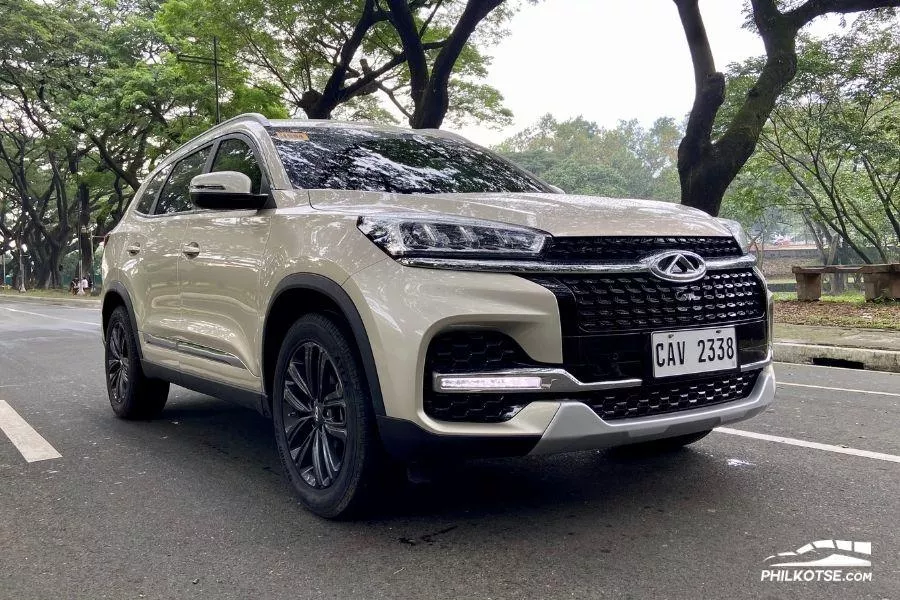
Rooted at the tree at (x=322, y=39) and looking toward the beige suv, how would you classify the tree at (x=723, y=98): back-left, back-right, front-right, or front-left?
front-left

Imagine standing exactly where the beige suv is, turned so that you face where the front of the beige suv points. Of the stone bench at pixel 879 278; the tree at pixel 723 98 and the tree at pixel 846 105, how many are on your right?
0

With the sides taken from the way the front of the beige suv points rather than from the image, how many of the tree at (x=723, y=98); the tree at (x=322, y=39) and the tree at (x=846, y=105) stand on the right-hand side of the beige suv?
0

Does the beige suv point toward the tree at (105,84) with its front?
no

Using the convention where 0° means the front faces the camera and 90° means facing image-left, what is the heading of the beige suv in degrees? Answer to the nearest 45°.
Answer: approximately 315°

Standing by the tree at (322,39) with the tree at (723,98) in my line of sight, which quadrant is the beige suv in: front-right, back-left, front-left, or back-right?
front-right

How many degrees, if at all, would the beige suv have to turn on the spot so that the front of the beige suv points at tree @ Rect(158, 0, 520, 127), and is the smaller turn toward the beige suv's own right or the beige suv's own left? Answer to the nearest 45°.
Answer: approximately 135° to the beige suv's own left

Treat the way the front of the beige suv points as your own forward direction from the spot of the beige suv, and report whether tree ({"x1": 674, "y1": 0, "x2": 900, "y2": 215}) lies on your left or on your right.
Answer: on your left

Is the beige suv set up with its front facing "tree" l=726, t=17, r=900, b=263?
no

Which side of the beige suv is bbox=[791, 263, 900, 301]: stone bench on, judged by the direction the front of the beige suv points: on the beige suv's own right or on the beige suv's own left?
on the beige suv's own left

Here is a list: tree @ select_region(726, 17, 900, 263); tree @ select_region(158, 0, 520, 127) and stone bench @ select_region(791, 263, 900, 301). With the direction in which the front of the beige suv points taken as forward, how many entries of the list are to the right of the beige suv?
0
